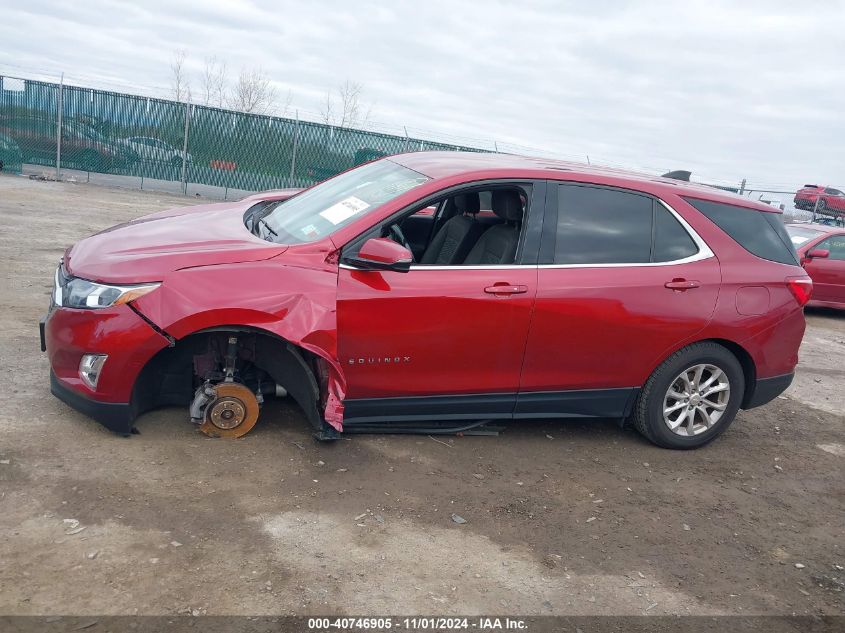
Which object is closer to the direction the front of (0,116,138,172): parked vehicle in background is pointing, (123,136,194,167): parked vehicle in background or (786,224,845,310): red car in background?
the parked vehicle in background

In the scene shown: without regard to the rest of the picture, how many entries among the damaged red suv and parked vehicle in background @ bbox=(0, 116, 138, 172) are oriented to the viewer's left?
1

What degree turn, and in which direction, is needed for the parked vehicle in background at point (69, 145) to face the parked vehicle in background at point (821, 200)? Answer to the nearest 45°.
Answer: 0° — it already faces it

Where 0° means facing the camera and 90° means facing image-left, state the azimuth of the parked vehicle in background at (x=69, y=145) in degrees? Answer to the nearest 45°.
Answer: approximately 270°

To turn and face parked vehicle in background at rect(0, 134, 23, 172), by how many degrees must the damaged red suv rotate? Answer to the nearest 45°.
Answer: approximately 45° to its right

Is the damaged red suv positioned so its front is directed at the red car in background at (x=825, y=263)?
no

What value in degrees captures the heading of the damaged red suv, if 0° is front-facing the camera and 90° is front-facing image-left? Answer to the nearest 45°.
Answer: approximately 90°

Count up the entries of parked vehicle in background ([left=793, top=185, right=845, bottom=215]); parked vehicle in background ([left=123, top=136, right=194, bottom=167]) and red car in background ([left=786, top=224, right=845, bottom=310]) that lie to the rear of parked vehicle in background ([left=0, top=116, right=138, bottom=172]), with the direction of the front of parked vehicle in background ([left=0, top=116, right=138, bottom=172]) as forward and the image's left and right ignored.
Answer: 0

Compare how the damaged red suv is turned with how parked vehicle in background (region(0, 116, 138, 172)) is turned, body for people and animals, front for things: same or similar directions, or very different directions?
very different directions

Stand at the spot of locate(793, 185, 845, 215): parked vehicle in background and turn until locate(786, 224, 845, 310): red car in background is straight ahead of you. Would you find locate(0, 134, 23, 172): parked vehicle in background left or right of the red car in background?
right

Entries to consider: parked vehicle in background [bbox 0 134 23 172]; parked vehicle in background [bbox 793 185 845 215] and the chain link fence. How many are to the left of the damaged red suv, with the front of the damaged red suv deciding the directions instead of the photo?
0

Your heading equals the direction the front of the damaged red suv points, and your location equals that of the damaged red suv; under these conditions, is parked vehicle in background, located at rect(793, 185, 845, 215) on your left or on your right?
on your right

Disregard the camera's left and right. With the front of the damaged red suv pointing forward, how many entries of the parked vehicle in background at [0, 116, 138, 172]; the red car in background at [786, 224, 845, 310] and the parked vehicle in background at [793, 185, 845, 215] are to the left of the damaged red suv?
0

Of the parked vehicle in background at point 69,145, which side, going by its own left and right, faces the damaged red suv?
right

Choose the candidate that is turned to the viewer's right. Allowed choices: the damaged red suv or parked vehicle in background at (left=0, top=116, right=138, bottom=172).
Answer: the parked vehicle in background
